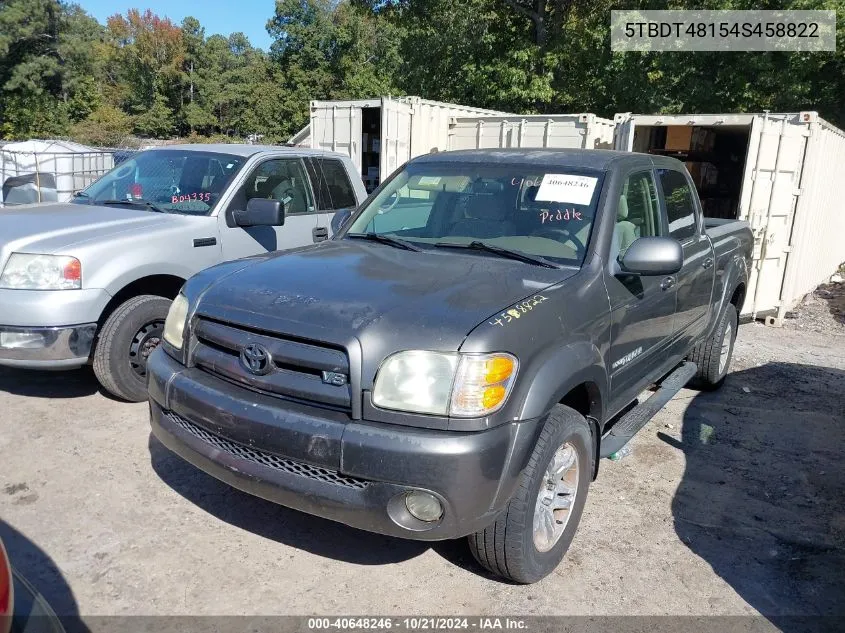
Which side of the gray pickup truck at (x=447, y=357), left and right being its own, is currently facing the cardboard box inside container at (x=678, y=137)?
back

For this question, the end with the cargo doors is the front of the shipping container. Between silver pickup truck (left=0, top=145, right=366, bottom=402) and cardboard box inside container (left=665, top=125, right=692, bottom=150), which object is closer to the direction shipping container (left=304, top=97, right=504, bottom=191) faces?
the silver pickup truck

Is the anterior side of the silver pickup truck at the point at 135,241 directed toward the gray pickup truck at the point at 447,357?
no

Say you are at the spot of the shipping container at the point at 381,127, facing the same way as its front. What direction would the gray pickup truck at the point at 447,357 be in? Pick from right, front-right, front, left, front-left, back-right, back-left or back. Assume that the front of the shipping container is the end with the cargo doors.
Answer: front-left

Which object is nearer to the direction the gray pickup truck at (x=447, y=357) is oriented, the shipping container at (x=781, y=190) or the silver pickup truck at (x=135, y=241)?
the silver pickup truck

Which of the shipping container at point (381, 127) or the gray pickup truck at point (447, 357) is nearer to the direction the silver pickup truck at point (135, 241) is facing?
the gray pickup truck

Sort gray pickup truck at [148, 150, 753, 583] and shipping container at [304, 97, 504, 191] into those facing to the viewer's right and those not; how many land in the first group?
0

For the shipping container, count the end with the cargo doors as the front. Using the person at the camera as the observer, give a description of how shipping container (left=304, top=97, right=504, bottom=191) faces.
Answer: facing the viewer and to the left of the viewer

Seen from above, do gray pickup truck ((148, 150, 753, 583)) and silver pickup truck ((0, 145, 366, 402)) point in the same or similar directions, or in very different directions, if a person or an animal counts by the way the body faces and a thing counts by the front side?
same or similar directions

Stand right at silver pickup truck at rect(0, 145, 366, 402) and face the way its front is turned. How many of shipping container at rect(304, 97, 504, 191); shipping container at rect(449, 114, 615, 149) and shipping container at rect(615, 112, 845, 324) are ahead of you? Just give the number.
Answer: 0

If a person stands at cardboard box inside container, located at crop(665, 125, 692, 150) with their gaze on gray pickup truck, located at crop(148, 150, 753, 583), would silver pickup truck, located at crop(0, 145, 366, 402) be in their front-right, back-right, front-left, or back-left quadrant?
front-right

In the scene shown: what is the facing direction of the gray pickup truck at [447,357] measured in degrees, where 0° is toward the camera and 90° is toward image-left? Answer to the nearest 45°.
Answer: approximately 45°

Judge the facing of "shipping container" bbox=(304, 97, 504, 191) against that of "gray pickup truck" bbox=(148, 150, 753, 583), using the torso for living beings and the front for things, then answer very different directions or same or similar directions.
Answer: same or similar directions

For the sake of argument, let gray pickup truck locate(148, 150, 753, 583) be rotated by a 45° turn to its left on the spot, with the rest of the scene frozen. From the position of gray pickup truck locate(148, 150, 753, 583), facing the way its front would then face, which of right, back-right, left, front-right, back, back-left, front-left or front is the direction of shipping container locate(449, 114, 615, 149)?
back

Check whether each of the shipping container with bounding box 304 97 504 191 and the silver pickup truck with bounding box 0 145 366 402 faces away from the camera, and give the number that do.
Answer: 0

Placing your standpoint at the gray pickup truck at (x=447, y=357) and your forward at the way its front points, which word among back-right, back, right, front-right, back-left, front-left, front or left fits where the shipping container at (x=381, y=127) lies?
back-right

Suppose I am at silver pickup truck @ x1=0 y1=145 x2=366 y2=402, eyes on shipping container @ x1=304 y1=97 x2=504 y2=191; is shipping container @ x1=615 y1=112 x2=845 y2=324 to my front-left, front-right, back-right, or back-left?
front-right

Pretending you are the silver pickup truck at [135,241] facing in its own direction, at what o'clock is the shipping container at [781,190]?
The shipping container is roughly at 7 o'clock from the silver pickup truck.

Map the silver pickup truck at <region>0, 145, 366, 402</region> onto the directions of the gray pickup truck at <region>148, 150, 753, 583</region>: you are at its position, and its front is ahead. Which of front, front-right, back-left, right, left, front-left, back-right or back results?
right
